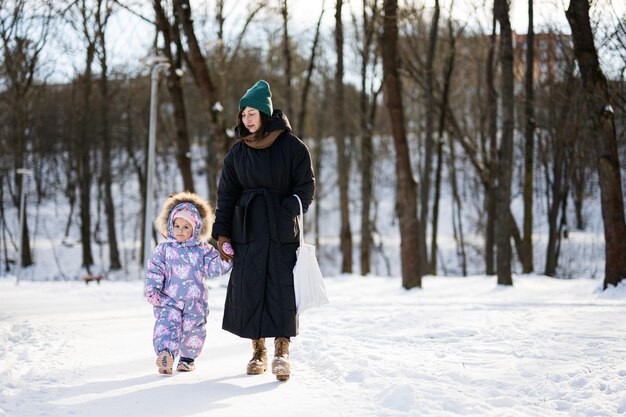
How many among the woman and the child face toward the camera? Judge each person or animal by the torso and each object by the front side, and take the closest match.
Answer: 2

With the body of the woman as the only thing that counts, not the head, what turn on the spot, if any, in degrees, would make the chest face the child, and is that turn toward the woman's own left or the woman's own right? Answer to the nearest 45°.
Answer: approximately 90° to the woman's own right

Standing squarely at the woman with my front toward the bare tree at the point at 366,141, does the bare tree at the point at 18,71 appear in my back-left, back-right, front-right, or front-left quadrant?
front-left

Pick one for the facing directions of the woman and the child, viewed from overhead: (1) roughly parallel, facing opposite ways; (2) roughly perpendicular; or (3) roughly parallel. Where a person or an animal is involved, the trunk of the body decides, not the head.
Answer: roughly parallel

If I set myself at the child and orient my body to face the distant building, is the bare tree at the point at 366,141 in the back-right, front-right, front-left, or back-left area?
front-left

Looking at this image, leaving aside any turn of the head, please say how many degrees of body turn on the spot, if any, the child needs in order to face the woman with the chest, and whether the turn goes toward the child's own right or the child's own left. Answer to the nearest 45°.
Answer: approximately 45° to the child's own left

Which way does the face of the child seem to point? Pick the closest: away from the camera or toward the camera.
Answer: toward the camera

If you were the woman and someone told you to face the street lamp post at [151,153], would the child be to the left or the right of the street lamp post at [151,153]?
left

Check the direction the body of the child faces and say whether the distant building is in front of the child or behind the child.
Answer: behind

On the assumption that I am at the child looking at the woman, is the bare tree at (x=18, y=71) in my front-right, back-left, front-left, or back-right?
back-left

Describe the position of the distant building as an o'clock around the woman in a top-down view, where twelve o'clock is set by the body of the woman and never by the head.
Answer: The distant building is roughly at 7 o'clock from the woman.

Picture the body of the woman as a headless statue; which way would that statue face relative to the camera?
toward the camera

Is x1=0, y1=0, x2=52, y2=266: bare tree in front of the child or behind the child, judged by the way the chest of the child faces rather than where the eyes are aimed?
behind
